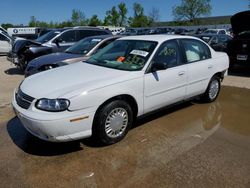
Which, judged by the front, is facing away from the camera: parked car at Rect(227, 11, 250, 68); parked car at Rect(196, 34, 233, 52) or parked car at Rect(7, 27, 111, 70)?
parked car at Rect(227, 11, 250, 68)

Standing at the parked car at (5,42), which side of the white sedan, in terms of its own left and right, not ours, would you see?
right

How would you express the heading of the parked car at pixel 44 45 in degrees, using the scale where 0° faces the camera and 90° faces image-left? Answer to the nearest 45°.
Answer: approximately 45°

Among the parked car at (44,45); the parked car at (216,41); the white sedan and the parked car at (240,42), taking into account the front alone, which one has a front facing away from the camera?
the parked car at (240,42)

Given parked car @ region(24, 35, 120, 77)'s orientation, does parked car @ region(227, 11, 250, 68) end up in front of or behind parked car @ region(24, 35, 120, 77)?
behind

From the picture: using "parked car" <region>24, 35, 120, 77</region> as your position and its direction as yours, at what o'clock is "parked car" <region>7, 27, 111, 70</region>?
"parked car" <region>7, 27, 111, 70</region> is roughly at 4 o'clock from "parked car" <region>24, 35, 120, 77</region>.

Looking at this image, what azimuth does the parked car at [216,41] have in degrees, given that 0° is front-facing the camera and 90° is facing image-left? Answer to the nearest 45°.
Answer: approximately 45°

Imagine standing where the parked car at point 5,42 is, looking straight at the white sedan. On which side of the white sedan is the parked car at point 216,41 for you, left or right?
left

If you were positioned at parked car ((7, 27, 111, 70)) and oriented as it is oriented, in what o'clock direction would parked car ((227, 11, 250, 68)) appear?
parked car ((227, 11, 250, 68)) is roughly at 8 o'clock from parked car ((7, 27, 111, 70)).
